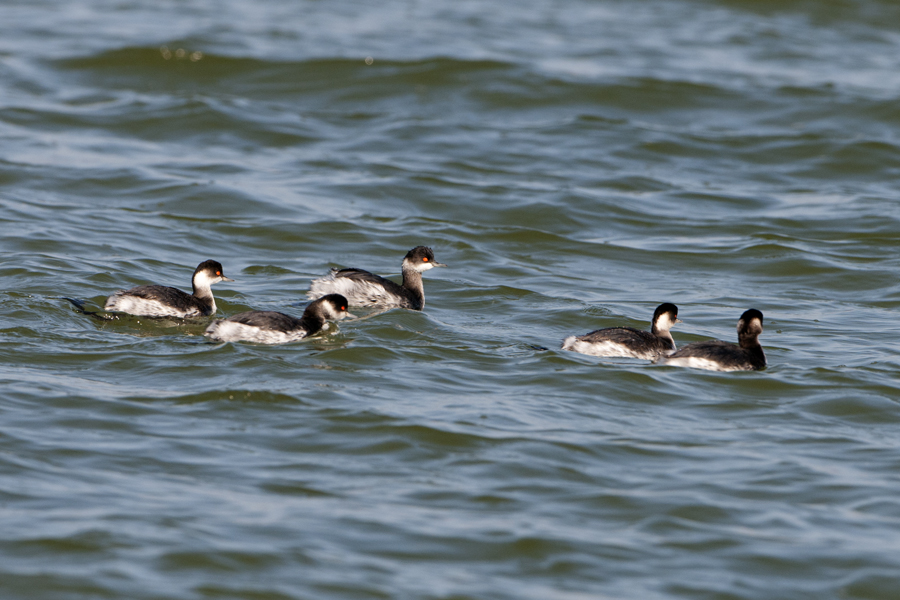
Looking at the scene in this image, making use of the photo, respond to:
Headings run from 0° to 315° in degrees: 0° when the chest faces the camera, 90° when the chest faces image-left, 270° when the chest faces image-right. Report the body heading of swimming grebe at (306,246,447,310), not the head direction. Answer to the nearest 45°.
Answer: approximately 270°

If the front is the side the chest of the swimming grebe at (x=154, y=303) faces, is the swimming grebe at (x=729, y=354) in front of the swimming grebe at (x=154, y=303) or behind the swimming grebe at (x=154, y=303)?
in front

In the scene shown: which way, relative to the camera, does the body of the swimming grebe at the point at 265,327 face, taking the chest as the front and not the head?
to the viewer's right

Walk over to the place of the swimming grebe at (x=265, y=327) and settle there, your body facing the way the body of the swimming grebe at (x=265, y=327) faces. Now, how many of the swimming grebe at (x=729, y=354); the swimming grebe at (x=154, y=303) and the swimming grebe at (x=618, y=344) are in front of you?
2

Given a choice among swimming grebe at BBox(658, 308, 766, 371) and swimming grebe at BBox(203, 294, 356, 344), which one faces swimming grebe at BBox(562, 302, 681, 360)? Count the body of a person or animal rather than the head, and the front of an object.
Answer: swimming grebe at BBox(203, 294, 356, 344)

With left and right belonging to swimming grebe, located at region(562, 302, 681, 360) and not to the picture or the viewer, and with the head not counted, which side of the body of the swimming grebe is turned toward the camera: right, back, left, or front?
right

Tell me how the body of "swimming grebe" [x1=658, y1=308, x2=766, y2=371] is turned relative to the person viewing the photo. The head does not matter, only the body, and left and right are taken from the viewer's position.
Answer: facing to the right of the viewer

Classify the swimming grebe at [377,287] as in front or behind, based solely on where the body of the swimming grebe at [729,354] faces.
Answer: behind

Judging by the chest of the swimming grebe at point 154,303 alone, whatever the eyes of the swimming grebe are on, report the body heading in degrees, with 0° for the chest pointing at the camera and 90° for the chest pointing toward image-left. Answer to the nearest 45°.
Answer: approximately 270°

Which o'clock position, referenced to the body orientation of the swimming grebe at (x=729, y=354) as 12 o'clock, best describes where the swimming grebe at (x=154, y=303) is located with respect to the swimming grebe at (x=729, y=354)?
the swimming grebe at (x=154, y=303) is roughly at 6 o'clock from the swimming grebe at (x=729, y=354).

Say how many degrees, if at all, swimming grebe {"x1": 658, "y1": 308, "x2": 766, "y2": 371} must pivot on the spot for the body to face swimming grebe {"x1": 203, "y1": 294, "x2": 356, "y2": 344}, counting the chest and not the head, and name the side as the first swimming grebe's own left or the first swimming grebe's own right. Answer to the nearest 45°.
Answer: approximately 180°

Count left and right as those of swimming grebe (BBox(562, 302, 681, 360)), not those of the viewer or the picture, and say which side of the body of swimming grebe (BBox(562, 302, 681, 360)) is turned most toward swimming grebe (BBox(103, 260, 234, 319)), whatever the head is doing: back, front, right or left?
back

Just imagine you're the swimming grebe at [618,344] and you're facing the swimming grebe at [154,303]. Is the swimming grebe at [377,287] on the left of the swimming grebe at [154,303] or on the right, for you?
right
